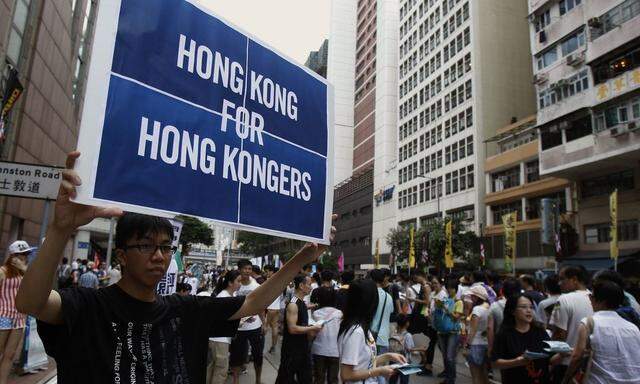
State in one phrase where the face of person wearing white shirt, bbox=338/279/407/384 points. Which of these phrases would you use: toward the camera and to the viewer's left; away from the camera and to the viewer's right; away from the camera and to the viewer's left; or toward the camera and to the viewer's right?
away from the camera and to the viewer's right

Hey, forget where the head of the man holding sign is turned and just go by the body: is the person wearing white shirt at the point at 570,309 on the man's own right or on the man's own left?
on the man's own left

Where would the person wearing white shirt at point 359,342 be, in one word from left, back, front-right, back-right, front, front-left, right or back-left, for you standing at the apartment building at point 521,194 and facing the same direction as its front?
front-left

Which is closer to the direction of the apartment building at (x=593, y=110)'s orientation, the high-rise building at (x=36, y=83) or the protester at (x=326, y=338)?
the high-rise building

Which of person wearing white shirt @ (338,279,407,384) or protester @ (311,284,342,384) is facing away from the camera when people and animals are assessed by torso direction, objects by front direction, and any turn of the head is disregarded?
the protester

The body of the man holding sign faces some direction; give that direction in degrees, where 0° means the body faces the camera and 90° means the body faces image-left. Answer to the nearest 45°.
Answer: approximately 315°

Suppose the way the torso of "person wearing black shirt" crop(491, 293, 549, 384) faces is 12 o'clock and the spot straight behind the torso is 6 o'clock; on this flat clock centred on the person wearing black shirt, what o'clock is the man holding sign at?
The man holding sign is roughly at 2 o'clock from the person wearing black shirt.

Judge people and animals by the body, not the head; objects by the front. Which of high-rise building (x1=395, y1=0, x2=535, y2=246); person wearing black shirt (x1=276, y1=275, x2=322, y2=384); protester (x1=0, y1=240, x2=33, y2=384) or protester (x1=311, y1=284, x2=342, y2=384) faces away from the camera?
protester (x1=311, y1=284, x2=342, y2=384)
